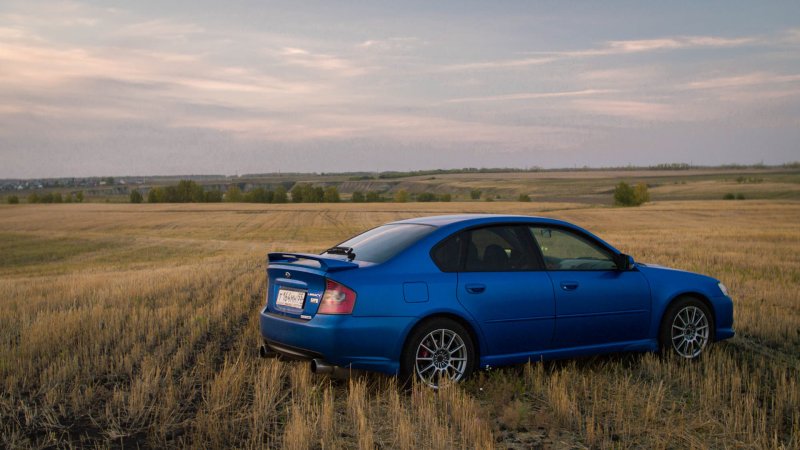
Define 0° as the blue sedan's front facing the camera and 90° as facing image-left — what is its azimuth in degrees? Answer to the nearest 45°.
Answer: approximately 225°
